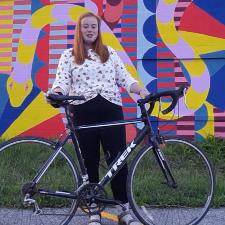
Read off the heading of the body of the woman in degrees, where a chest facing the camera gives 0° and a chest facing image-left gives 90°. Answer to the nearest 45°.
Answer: approximately 0°
